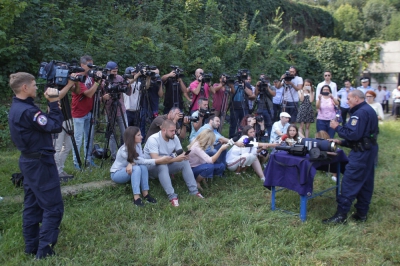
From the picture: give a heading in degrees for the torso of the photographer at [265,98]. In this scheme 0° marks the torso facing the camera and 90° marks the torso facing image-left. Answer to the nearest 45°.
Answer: approximately 0°

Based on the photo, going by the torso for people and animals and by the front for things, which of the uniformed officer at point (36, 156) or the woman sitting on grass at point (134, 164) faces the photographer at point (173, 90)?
the uniformed officer

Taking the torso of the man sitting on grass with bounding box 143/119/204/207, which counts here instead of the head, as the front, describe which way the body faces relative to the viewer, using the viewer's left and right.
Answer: facing the viewer and to the right of the viewer

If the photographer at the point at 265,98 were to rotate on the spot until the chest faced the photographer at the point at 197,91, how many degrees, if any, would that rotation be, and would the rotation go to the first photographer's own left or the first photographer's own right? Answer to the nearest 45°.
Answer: approximately 45° to the first photographer's own right

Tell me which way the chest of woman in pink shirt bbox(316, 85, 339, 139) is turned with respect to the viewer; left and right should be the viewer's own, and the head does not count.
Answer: facing the viewer

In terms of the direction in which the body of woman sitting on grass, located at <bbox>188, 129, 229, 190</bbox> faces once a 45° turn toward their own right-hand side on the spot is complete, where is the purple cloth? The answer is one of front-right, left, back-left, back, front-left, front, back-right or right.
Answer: front

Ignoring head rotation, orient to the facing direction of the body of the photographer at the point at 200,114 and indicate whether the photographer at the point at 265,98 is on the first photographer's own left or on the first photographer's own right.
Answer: on the first photographer's own left

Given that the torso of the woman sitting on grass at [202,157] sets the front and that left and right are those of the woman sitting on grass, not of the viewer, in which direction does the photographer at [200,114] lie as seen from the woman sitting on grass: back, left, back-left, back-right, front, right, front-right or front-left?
left

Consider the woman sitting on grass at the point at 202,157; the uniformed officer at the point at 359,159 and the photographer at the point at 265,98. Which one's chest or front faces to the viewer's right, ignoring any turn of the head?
the woman sitting on grass

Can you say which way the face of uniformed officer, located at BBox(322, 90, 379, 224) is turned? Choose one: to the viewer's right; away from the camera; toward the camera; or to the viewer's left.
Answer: to the viewer's left

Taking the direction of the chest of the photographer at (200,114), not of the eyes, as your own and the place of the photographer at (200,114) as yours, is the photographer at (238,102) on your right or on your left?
on your left

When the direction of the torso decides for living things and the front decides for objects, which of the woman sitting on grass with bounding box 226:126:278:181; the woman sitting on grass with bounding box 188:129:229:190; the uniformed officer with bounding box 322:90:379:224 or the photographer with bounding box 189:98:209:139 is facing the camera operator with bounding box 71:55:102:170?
the uniformed officer

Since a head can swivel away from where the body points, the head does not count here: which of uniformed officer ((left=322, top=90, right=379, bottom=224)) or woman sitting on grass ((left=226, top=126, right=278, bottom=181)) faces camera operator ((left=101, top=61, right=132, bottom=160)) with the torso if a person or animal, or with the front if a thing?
the uniformed officer

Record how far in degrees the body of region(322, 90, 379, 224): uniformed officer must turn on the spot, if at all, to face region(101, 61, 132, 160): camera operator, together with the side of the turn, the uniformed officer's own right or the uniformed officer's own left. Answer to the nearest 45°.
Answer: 0° — they already face them

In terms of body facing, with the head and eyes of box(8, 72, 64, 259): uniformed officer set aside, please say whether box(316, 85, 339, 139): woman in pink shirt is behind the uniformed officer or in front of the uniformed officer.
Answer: in front

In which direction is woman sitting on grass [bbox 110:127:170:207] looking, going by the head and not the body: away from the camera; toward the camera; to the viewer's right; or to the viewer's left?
to the viewer's right
